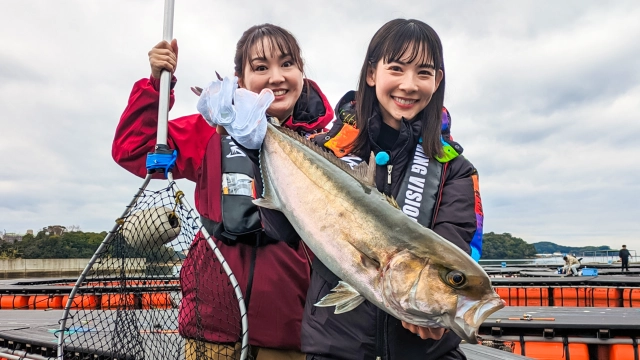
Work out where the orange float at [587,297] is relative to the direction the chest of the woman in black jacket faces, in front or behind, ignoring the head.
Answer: behind

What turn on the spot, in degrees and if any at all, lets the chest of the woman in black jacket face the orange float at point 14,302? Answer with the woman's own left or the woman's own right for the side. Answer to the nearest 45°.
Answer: approximately 135° to the woman's own right

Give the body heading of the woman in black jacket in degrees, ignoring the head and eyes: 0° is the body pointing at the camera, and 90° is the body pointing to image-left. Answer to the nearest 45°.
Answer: approximately 0°

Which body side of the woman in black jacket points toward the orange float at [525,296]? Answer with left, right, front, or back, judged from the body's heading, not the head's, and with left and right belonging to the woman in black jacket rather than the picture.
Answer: back

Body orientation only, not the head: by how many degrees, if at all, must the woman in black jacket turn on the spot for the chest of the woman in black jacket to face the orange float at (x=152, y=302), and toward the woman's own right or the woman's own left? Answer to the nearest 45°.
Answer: approximately 135° to the woman's own right
